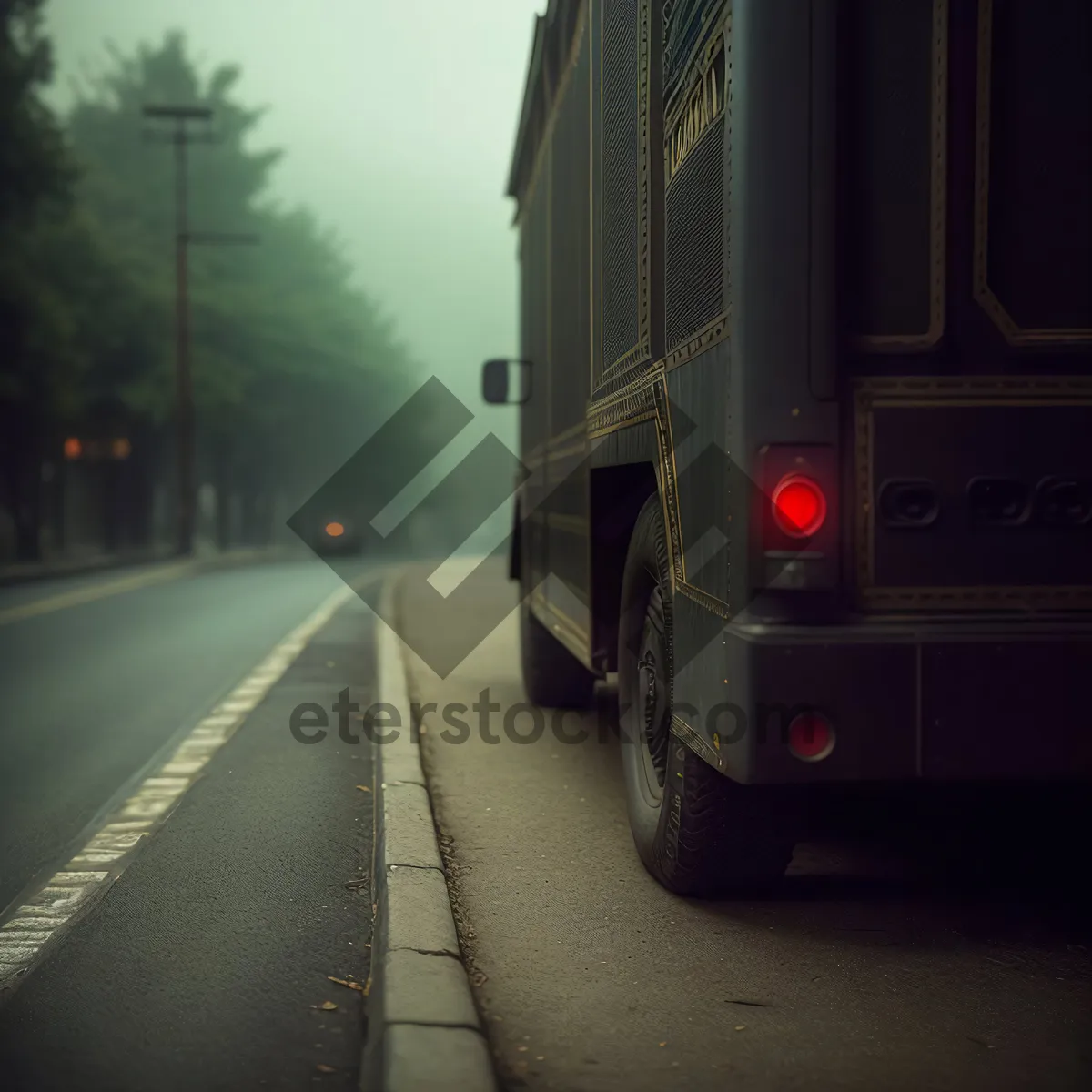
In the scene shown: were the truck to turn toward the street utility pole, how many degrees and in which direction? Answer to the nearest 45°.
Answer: approximately 45° to its left

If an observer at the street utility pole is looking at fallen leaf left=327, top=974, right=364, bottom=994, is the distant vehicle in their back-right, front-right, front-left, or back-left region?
back-left

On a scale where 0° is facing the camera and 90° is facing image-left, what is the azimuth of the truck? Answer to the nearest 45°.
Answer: approximately 180°

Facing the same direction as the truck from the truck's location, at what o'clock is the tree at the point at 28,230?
The tree is roughly at 11 o'clock from the truck.

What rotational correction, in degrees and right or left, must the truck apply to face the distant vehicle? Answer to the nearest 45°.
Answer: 0° — it already faces it

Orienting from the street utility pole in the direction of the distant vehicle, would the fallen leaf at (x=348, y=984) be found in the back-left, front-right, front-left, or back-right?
back-right
